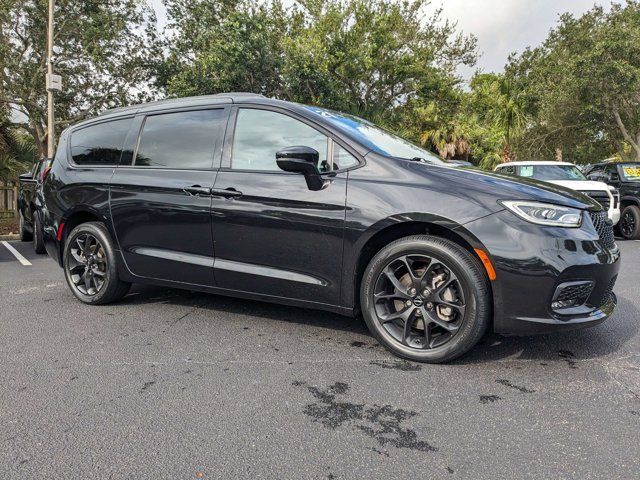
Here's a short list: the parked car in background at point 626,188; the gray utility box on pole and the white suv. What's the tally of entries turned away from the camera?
0

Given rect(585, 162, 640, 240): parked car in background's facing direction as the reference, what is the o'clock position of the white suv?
The white suv is roughly at 3 o'clock from the parked car in background.

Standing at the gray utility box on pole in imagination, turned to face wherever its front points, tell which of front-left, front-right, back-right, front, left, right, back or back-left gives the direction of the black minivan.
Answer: front

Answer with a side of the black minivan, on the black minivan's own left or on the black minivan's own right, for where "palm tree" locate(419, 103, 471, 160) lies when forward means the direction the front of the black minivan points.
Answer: on the black minivan's own left

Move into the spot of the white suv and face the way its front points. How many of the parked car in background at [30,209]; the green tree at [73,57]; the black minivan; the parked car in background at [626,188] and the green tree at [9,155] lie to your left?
1

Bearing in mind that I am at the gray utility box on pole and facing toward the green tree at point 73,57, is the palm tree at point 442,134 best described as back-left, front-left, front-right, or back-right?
front-right

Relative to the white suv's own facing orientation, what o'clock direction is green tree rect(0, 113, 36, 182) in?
The green tree is roughly at 4 o'clock from the white suv.

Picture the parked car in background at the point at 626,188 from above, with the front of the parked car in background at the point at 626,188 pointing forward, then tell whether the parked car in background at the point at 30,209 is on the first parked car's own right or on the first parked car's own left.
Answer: on the first parked car's own right

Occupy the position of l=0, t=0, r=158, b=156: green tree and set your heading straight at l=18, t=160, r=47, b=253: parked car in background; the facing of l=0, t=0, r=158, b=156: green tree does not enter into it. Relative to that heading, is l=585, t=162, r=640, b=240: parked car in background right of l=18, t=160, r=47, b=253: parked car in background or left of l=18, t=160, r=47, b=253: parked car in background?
left

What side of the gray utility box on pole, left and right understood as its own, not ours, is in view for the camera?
front

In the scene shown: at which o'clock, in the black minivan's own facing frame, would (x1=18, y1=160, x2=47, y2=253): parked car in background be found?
The parked car in background is roughly at 6 o'clock from the black minivan.

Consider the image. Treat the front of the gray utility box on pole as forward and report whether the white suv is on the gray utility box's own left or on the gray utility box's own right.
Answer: on the gray utility box's own left

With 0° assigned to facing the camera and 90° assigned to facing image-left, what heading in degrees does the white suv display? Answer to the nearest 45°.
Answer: approximately 315°
